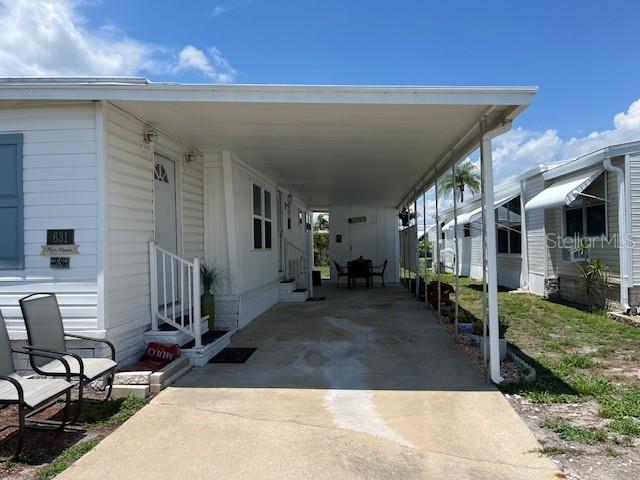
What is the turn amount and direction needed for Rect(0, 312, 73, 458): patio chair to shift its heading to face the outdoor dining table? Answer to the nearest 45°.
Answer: approximately 90° to its left

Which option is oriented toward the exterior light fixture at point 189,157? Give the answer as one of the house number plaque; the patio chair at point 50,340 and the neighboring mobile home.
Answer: the neighboring mobile home

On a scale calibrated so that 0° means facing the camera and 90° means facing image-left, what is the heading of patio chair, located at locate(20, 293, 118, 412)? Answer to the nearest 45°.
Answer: approximately 315°

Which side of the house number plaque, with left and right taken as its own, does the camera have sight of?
front

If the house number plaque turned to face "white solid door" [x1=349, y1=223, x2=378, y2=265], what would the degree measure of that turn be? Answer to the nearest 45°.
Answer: approximately 135° to its left

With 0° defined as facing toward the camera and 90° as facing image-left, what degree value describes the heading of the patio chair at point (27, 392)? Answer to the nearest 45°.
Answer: approximately 315°

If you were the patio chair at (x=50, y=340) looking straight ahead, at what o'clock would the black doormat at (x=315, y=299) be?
The black doormat is roughly at 9 o'clock from the patio chair.

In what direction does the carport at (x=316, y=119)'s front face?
toward the camera

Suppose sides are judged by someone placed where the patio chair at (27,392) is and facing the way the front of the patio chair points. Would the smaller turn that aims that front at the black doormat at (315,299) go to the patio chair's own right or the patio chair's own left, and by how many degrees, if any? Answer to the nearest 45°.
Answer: approximately 90° to the patio chair's own left

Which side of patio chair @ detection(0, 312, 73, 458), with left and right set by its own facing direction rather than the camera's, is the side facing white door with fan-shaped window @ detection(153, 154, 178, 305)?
left

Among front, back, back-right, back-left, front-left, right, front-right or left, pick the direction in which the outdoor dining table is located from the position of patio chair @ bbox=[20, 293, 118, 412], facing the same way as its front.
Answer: left

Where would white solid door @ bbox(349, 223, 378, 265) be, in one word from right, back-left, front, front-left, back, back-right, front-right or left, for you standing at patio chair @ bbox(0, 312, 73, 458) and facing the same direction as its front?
left
